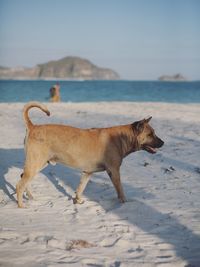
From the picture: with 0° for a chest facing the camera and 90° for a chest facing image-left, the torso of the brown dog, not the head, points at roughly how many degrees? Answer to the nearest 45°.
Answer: approximately 270°
